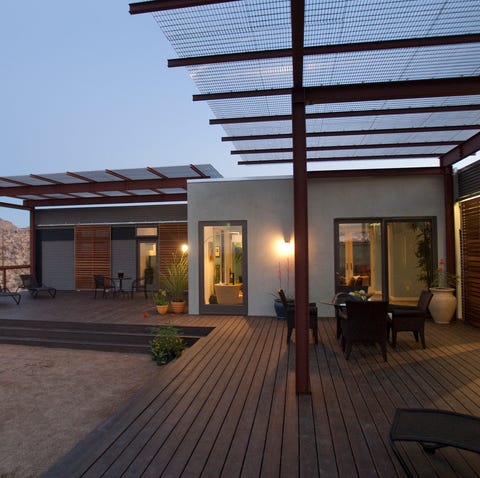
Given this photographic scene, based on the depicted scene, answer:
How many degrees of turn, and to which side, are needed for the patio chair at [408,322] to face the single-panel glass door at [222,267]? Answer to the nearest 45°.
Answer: approximately 45° to its right

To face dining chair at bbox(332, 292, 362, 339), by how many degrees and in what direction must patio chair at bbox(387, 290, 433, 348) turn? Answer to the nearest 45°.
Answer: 0° — it already faces it

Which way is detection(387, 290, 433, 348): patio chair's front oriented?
to the viewer's left

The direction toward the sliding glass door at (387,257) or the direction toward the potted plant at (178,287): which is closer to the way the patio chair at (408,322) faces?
the potted plant

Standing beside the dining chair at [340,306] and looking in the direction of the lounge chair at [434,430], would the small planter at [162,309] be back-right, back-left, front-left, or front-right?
back-right

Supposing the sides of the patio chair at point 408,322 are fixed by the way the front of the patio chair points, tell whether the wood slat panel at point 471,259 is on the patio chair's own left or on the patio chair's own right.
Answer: on the patio chair's own right

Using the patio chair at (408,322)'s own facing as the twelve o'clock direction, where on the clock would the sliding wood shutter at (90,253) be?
The sliding wood shutter is roughly at 1 o'clock from the patio chair.

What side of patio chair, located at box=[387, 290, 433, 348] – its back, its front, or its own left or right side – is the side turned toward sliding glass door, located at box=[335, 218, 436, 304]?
right
